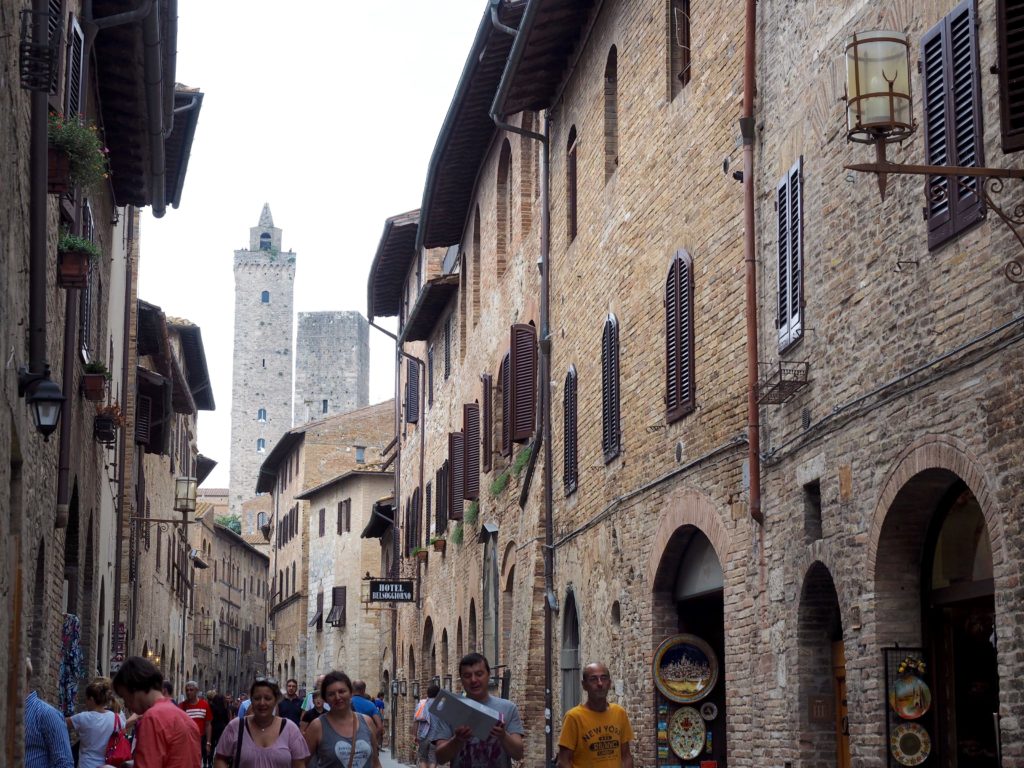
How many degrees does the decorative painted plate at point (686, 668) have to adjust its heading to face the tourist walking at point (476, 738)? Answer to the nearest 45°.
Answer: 0° — it already faces them

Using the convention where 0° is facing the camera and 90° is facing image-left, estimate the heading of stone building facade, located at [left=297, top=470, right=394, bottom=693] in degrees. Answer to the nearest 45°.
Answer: approximately 45°

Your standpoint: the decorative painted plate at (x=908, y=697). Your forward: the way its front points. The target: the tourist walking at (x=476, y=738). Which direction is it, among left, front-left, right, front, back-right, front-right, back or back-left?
front-right

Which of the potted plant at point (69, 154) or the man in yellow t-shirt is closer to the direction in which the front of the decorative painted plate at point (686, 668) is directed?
the man in yellow t-shirt

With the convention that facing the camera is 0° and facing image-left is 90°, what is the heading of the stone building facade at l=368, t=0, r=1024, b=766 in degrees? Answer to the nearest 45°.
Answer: approximately 45°

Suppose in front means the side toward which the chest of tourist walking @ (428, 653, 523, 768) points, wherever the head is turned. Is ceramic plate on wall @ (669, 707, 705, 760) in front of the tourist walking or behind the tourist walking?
behind

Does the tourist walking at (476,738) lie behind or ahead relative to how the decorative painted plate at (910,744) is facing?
ahead

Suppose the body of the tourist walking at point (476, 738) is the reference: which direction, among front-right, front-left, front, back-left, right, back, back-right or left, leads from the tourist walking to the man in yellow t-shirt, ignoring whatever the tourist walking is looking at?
back-left

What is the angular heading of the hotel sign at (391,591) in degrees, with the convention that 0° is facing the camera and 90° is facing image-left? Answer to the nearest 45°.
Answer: approximately 0°
